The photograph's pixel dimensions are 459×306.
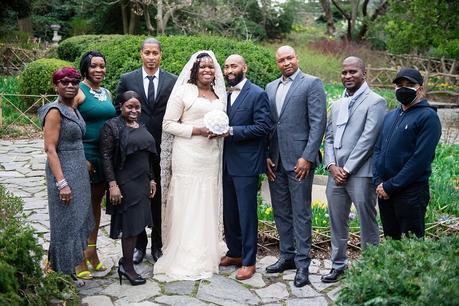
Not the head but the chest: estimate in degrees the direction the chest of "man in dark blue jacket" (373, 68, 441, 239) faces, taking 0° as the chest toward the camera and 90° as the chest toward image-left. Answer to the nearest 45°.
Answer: approximately 45°

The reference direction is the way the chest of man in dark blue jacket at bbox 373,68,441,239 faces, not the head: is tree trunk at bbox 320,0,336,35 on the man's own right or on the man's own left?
on the man's own right

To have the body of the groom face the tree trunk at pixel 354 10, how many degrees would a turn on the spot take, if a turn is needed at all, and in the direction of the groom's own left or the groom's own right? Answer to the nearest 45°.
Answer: approximately 135° to the groom's own right

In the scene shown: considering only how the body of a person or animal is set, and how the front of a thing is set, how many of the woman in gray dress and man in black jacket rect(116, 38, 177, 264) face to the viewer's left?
0

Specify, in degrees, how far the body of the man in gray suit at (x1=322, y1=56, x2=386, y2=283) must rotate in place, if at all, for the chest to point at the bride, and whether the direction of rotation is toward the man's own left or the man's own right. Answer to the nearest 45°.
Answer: approximately 45° to the man's own right

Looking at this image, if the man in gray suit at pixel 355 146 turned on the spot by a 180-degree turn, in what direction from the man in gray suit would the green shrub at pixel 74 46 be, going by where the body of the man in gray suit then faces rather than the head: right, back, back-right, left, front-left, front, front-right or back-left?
left

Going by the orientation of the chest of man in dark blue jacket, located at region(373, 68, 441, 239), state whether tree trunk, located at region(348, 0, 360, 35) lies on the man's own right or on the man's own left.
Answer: on the man's own right

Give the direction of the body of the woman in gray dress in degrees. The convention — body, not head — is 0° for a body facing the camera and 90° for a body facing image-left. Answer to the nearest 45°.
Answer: approximately 315°

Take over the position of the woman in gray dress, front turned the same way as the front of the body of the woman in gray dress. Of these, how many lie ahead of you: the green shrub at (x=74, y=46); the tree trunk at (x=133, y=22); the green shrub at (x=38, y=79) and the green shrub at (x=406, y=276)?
1

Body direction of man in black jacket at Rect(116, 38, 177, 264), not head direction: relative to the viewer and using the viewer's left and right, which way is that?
facing the viewer

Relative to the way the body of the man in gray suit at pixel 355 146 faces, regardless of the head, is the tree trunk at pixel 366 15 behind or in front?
behind
